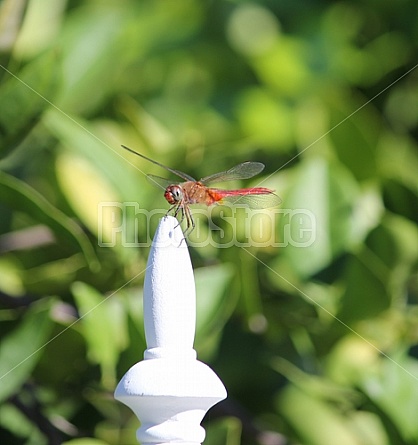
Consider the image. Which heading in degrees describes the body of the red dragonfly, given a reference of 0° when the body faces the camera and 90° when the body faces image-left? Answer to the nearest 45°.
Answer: approximately 45°
